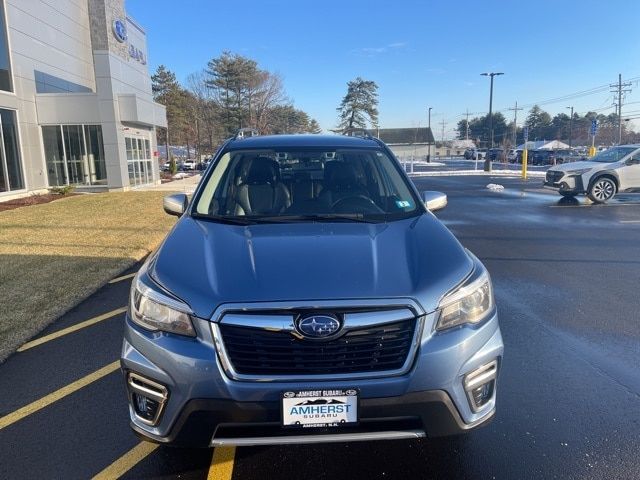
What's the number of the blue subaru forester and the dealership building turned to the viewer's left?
0

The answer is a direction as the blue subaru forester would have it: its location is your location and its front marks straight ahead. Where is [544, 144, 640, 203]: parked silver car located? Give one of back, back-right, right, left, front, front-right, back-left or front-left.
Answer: back-left

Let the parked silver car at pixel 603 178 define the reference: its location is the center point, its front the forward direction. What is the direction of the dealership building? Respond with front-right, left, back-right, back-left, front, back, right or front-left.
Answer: front-right

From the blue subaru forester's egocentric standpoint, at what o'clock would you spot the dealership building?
The dealership building is roughly at 5 o'clock from the blue subaru forester.

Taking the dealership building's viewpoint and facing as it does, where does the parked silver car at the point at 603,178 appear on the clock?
The parked silver car is roughly at 12 o'clock from the dealership building.

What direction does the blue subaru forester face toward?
toward the camera

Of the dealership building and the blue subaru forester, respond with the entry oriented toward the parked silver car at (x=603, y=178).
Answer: the dealership building

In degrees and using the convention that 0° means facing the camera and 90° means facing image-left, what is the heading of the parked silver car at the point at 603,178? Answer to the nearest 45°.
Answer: approximately 45°

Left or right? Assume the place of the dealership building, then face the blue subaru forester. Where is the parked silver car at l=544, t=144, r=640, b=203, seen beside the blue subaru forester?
left

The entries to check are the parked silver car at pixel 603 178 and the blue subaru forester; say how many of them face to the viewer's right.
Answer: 0

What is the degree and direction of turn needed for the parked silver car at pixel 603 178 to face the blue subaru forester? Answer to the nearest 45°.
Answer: approximately 45° to its left

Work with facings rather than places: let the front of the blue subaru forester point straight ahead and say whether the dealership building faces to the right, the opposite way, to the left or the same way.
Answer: to the left

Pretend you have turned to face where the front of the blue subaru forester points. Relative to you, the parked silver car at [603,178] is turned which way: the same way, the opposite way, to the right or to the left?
to the right

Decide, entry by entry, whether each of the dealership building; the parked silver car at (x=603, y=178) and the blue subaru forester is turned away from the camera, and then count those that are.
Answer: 0

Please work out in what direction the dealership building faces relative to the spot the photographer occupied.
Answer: facing the viewer and to the right of the viewer
